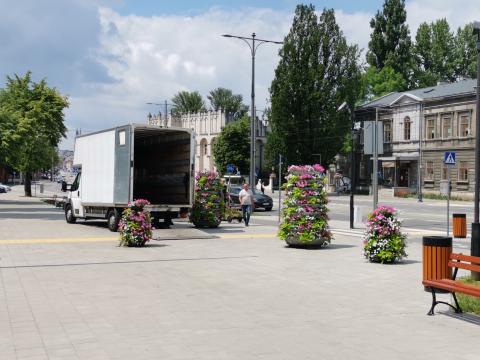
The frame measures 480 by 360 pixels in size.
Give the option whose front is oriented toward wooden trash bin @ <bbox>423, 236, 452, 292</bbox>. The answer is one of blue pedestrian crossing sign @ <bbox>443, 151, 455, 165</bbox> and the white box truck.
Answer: the blue pedestrian crossing sign

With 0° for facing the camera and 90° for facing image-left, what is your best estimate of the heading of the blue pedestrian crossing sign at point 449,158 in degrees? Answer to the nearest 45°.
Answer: approximately 0°

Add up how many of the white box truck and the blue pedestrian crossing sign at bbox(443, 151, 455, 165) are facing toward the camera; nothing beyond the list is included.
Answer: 1

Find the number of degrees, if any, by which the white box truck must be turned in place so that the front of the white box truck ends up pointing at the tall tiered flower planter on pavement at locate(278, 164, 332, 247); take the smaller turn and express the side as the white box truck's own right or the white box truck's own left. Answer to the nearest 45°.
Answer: approximately 180°

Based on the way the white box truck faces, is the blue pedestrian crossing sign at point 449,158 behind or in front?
behind

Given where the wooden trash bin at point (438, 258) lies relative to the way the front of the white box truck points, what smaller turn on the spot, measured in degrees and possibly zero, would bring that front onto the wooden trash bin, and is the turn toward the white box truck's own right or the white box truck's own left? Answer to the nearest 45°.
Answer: approximately 135° to the white box truck's own left

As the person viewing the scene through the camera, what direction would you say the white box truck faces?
facing away from the viewer and to the left of the viewer

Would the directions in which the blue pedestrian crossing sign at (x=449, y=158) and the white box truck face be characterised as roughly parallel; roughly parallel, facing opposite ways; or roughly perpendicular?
roughly perpendicular

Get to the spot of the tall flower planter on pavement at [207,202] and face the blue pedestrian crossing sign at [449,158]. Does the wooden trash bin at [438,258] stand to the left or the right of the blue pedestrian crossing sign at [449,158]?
right

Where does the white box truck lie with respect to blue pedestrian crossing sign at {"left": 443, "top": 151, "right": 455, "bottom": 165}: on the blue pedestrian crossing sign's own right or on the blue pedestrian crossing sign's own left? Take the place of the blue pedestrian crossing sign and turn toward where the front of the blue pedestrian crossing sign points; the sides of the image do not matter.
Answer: on the blue pedestrian crossing sign's own right

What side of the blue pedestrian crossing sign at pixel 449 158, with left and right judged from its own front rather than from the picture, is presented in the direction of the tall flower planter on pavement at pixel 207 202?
right

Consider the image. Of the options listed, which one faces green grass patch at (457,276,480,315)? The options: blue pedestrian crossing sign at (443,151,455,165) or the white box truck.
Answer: the blue pedestrian crossing sign

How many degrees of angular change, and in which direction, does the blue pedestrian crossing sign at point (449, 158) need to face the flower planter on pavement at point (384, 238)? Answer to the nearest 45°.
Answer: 0° — it already faces it
